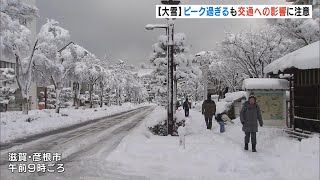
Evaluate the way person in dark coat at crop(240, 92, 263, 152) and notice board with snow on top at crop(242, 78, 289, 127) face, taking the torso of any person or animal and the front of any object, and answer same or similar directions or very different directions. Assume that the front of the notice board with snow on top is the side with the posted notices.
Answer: same or similar directions

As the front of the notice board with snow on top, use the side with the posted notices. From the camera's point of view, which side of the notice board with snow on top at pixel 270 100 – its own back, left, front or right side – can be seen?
front

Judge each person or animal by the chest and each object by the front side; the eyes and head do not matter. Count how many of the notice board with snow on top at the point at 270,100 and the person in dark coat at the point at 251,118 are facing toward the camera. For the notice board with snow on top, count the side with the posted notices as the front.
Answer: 2

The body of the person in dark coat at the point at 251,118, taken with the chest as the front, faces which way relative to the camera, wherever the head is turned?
toward the camera
